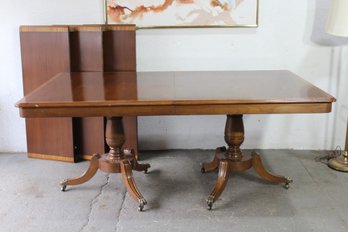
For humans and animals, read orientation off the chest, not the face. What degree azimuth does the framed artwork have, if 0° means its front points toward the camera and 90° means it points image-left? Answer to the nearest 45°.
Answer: approximately 0°

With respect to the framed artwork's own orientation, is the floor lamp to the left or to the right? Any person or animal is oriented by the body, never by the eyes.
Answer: on its left
